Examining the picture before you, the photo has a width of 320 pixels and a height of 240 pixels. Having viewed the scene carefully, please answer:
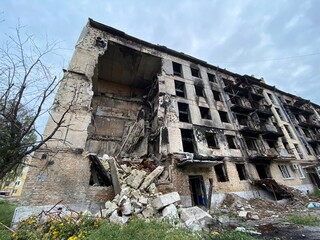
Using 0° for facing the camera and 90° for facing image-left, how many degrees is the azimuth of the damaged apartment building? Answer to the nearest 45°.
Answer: approximately 315°

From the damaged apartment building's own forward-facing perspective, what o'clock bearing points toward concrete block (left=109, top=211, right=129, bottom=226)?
The concrete block is roughly at 2 o'clock from the damaged apartment building.

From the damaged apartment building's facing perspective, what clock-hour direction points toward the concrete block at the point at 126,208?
The concrete block is roughly at 2 o'clock from the damaged apartment building.
